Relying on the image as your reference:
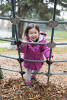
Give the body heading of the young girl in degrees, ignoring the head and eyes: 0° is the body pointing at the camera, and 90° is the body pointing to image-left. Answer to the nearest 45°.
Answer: approximately 0°
